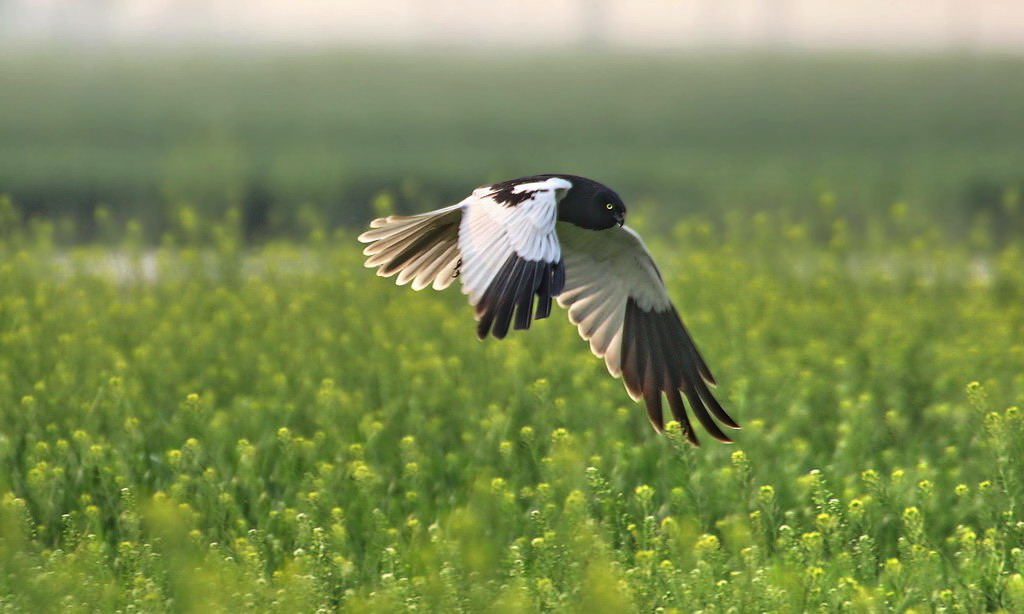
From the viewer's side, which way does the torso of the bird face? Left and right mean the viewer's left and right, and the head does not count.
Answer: facing the viewer and to the right of the viewer
